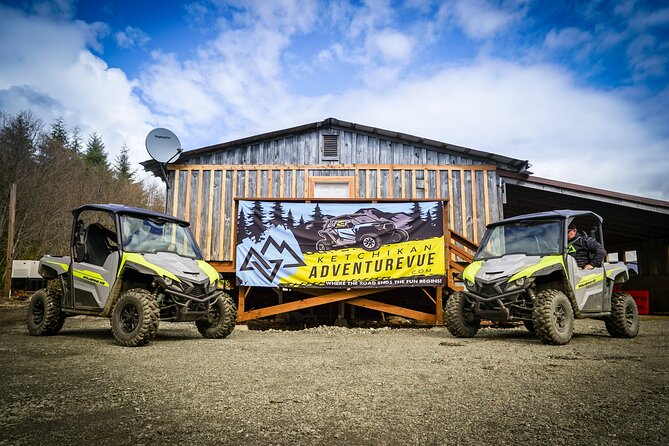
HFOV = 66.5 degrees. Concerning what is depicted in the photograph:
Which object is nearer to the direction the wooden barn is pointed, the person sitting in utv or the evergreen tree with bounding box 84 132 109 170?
the person sitting in utv

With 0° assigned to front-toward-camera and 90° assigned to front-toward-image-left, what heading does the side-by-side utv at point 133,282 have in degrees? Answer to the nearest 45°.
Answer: approximately 315°

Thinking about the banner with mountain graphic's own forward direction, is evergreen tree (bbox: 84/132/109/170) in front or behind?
behind

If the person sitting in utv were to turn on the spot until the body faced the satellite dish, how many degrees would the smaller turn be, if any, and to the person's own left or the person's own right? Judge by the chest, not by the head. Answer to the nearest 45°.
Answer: approximately 45° to the person's own right

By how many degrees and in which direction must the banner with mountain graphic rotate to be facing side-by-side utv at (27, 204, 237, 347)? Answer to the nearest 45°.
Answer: approximately 45° to its right

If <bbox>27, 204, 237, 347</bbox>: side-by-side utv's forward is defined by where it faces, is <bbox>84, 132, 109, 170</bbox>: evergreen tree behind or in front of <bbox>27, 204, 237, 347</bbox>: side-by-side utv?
behind

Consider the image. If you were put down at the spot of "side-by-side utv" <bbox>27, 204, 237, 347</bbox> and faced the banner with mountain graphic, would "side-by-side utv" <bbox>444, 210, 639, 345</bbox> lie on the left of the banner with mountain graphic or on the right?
right

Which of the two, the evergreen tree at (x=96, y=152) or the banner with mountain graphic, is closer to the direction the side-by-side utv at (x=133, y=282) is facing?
the banner with mountain graphic
